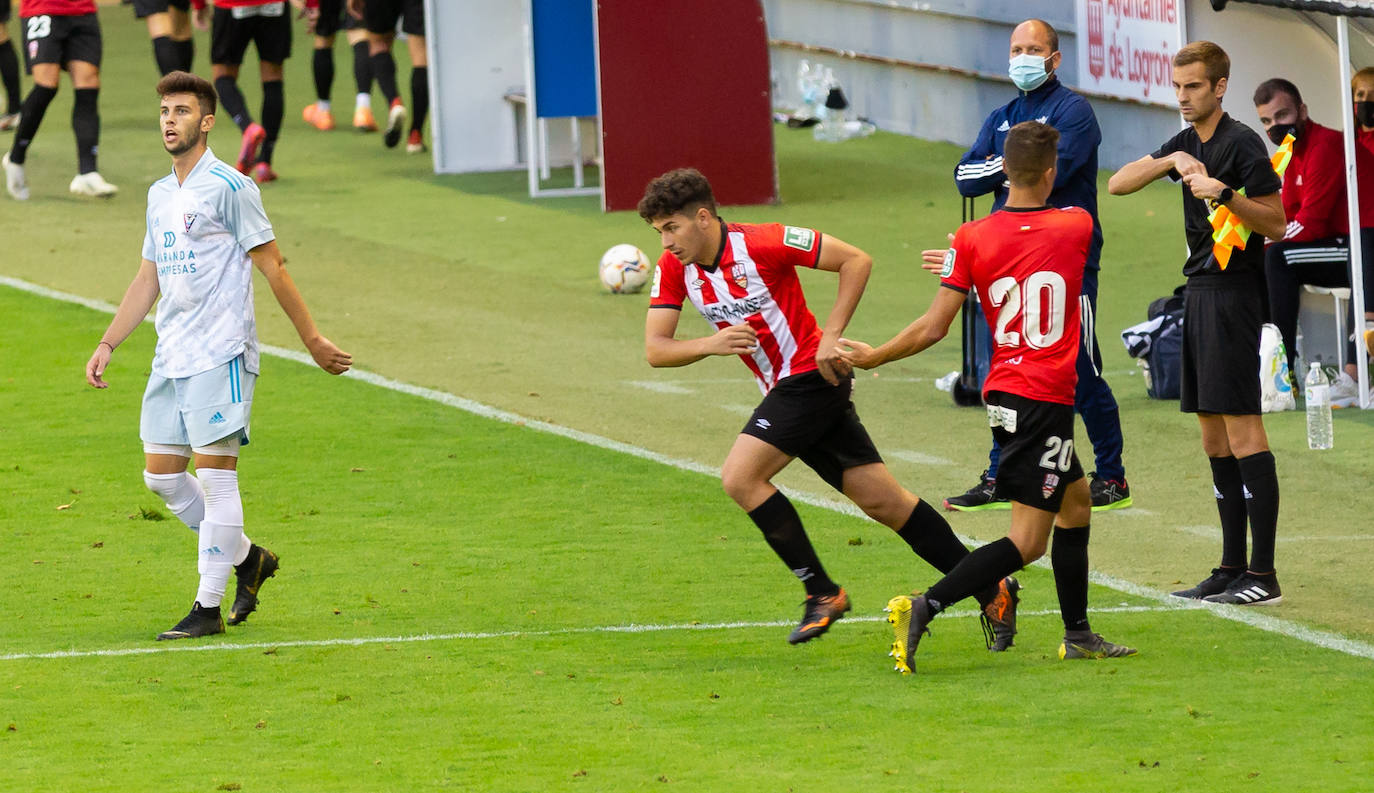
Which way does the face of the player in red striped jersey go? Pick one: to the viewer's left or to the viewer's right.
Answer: to the viewer's left

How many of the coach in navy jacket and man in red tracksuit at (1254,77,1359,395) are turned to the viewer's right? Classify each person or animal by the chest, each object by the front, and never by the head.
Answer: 0

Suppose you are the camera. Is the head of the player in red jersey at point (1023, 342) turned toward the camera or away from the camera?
away from the camera

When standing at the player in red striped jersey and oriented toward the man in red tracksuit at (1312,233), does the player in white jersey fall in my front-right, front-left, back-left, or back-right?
back-left

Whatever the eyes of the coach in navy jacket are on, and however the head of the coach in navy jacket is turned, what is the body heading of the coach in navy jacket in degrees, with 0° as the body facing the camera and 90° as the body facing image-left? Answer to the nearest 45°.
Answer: approximately 45°

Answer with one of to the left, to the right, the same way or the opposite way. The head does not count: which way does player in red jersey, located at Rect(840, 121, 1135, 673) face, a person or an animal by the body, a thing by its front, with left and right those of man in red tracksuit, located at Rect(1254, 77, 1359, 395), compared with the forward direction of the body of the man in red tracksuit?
the opposite way

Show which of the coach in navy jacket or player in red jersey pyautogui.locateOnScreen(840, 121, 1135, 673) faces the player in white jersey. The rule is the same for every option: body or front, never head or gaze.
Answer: the coach in navy jacket

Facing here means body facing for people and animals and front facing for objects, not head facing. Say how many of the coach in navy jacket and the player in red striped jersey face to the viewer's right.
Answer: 0

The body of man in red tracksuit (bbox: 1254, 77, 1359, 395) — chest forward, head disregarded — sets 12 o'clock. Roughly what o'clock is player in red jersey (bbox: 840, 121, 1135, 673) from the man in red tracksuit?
The player in red jersey is roughly at 11 o'clock from the man in red tracksuit.

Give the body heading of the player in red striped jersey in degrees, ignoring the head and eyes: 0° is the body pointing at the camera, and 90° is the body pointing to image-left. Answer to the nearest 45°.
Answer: approximately 45°

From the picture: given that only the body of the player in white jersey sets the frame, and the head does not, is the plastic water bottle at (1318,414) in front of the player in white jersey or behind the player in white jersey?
behind

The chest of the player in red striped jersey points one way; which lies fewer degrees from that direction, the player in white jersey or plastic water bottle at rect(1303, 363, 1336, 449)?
the player in white jersey

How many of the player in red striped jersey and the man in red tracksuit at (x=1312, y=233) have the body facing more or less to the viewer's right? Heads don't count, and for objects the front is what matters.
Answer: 0

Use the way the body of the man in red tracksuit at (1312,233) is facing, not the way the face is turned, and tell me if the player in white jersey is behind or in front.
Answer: in front
